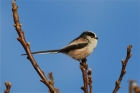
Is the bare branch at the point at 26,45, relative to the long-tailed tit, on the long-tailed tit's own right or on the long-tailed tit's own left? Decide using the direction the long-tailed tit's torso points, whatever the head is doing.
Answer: on the long-tailed tit's own right

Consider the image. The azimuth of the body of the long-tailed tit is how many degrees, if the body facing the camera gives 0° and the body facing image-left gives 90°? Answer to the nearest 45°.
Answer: approximately 270°
